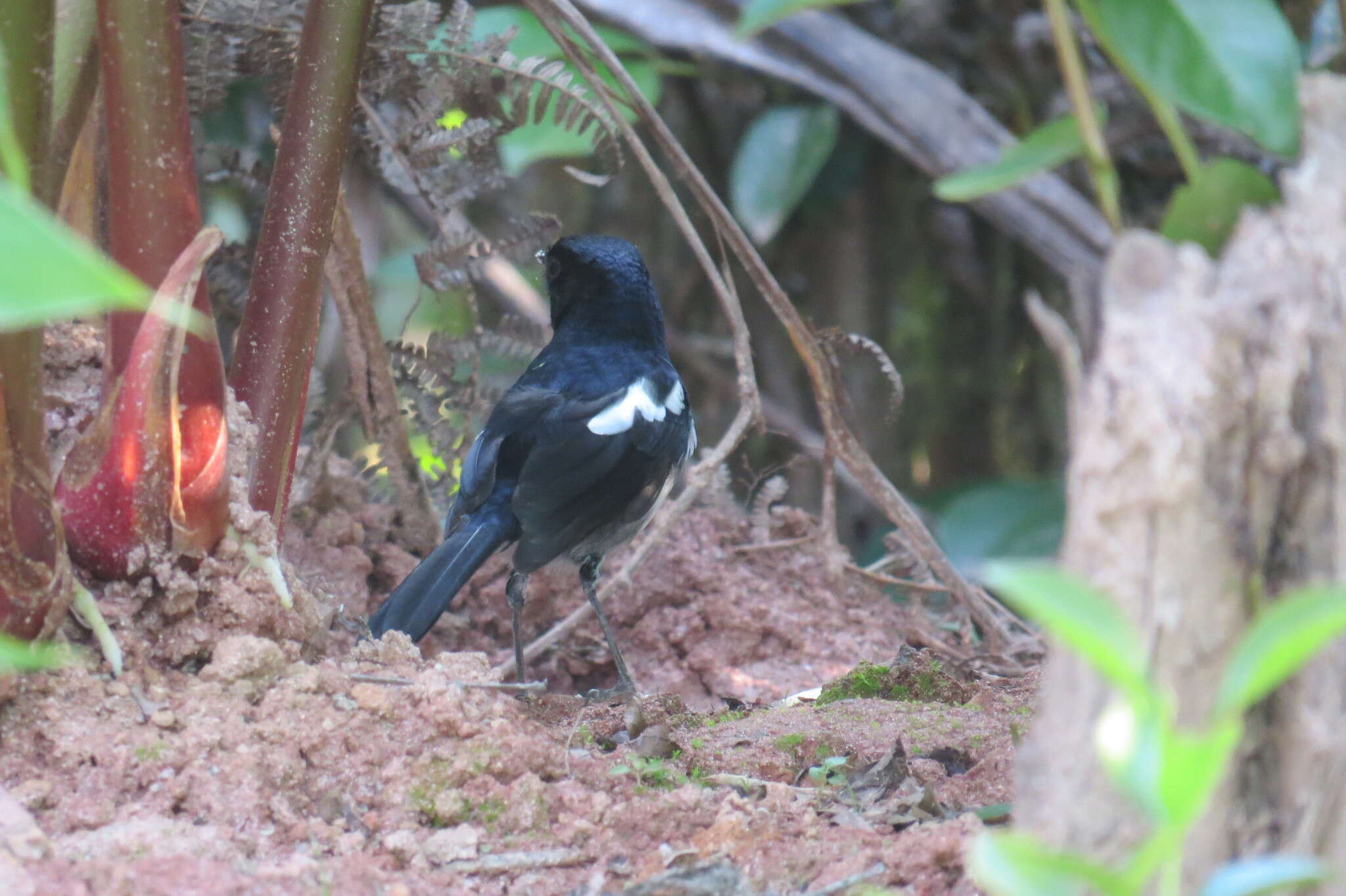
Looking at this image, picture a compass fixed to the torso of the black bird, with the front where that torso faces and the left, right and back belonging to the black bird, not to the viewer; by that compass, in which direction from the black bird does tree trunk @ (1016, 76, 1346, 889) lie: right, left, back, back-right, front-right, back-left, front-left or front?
back-right

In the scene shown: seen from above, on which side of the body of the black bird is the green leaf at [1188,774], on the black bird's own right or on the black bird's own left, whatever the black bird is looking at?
on the black bird's own right

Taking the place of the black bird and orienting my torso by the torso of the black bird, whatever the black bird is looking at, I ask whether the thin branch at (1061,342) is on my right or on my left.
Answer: on my right

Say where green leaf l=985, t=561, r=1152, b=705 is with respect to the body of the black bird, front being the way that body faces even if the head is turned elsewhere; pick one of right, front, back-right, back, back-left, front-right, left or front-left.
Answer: back-right

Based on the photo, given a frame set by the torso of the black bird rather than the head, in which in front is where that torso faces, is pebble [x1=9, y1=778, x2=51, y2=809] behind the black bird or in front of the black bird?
behind

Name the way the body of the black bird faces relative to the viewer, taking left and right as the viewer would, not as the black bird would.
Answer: facing away from the viewer and to the right of the viewer
